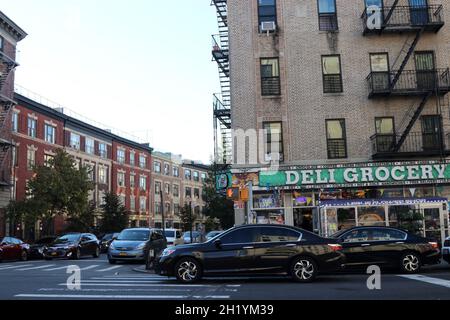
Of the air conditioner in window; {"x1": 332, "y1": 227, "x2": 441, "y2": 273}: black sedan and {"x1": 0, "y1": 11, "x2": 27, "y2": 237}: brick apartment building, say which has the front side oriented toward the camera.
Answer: the air conditioner in window

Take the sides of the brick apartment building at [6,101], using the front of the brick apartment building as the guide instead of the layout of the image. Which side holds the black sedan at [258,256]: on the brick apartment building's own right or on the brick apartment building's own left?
on the brick apartment building's own right

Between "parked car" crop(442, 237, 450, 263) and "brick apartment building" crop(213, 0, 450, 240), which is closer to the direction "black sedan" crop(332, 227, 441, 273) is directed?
the brick apartment building

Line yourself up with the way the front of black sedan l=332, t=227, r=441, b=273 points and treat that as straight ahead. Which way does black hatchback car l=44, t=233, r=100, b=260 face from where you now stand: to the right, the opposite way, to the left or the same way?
to the left

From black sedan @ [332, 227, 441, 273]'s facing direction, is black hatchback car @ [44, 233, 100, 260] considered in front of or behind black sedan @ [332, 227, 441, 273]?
in front

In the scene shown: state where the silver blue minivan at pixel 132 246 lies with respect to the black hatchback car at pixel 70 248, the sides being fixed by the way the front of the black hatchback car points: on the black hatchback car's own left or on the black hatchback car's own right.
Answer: on the black hatchback car's own left

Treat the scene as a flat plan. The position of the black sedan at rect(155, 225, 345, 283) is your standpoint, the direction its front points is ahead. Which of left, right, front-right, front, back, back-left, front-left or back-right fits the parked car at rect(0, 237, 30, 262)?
front-right

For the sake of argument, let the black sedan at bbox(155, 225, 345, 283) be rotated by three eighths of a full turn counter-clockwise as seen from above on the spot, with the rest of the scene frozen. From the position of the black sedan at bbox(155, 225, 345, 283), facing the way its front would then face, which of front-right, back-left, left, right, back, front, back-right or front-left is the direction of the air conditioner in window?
back-left

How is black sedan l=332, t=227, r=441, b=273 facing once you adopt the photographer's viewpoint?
facing to the left of the viewer

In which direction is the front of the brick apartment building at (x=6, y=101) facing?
to the viewer's right

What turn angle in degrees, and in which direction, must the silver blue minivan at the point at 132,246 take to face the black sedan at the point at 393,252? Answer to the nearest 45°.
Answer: approximately 90° to its left

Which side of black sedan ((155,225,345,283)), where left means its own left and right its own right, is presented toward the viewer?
left

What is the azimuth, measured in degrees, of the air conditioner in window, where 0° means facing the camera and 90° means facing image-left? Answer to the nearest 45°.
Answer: approximately 0°

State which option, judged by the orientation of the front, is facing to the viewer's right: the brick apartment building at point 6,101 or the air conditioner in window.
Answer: the brick apartment building
